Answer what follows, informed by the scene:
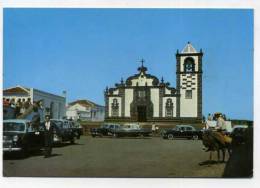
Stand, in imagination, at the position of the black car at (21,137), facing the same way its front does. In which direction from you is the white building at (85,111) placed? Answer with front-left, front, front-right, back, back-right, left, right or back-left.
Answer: back-left

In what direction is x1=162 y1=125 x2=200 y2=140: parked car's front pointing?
to the viewer's left

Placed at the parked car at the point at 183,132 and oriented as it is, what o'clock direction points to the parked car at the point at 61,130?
the parked car at the point at 61,130 is roughly at 12 o'clock from the parked car at the point at 183,132.

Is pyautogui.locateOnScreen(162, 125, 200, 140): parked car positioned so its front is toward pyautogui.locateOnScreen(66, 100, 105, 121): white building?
yes

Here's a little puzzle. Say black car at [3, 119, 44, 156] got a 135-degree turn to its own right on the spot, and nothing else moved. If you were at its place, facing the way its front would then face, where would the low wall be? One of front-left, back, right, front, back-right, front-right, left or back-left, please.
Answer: right

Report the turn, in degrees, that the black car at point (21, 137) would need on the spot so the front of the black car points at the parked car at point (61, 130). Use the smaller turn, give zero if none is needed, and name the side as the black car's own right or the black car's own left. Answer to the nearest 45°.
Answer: approximately 135° to the black car's own left

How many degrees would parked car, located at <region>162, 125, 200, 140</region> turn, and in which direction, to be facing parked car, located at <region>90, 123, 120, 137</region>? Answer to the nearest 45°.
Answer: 0° — it already faces it
